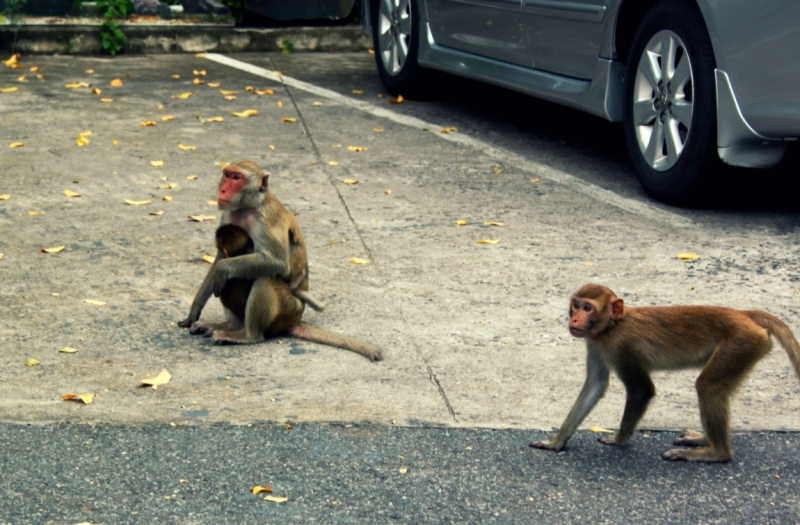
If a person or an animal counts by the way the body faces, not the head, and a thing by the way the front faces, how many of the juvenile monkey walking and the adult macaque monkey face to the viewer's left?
2

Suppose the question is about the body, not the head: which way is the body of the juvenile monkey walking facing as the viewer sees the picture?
to the viewer's left

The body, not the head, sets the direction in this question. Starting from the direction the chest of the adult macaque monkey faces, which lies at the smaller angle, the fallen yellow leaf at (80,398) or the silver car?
the fallen yellow leaf

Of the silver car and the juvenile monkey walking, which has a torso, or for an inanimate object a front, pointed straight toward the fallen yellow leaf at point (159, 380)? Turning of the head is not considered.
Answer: the juvenile monkey walking

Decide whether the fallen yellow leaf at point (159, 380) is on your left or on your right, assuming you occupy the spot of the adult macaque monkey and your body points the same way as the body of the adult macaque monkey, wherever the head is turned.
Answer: on your left

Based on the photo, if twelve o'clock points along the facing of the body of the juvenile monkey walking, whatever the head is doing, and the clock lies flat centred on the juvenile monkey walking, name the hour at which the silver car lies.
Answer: The silver car is roughly at 3 o'clock from the juvenile monkey walking.

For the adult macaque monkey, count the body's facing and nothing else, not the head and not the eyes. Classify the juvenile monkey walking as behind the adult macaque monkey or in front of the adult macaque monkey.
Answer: behind

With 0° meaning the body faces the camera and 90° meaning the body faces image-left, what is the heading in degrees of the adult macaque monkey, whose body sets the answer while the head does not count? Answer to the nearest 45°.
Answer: approximately 90°

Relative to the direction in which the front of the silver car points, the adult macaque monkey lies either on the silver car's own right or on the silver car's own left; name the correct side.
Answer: on the silver car's own left

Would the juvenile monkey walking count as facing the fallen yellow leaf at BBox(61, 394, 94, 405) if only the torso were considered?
yes

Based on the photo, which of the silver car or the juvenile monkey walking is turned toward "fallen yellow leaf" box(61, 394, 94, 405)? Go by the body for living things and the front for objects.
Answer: the juvenile monkey walking
